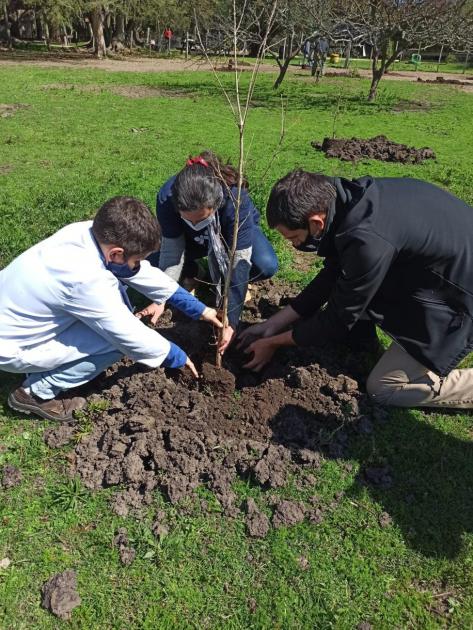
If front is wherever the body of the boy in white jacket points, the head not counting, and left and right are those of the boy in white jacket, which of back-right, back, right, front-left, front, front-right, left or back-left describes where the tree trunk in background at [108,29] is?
left

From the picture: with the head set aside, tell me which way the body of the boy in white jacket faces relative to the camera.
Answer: to the viewer's right

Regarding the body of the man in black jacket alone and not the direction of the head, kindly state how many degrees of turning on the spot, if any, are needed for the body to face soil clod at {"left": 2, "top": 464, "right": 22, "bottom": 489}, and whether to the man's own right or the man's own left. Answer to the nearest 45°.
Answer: approximately 45° to the man's own left

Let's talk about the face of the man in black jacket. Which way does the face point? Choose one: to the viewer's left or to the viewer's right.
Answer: to the viewer's left

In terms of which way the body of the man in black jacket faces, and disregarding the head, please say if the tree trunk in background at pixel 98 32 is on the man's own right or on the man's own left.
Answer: on the man's own right

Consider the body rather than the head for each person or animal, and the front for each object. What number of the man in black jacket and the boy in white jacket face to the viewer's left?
1

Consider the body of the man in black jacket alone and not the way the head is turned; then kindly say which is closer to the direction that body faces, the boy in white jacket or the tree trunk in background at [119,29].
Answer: the boy in white jacket

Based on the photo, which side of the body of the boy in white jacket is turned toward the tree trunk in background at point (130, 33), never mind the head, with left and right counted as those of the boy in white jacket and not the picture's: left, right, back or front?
left

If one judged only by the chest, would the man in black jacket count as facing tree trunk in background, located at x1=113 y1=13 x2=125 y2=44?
no

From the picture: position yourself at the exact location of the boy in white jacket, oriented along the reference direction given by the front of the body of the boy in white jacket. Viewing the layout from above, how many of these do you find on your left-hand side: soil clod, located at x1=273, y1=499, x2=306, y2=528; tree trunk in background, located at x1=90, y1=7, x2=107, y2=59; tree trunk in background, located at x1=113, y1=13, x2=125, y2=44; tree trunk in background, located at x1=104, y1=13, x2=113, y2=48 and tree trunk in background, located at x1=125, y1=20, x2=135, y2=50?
4

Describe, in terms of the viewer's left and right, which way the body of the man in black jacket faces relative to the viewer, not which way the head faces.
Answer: facing to the left of the viewer

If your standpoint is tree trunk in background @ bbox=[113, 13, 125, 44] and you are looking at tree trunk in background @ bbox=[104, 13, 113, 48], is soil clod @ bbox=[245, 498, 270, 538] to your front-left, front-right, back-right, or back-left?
back-left

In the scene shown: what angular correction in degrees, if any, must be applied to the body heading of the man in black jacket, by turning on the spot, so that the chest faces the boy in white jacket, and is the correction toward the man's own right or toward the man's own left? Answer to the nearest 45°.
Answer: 0° — they already face them
